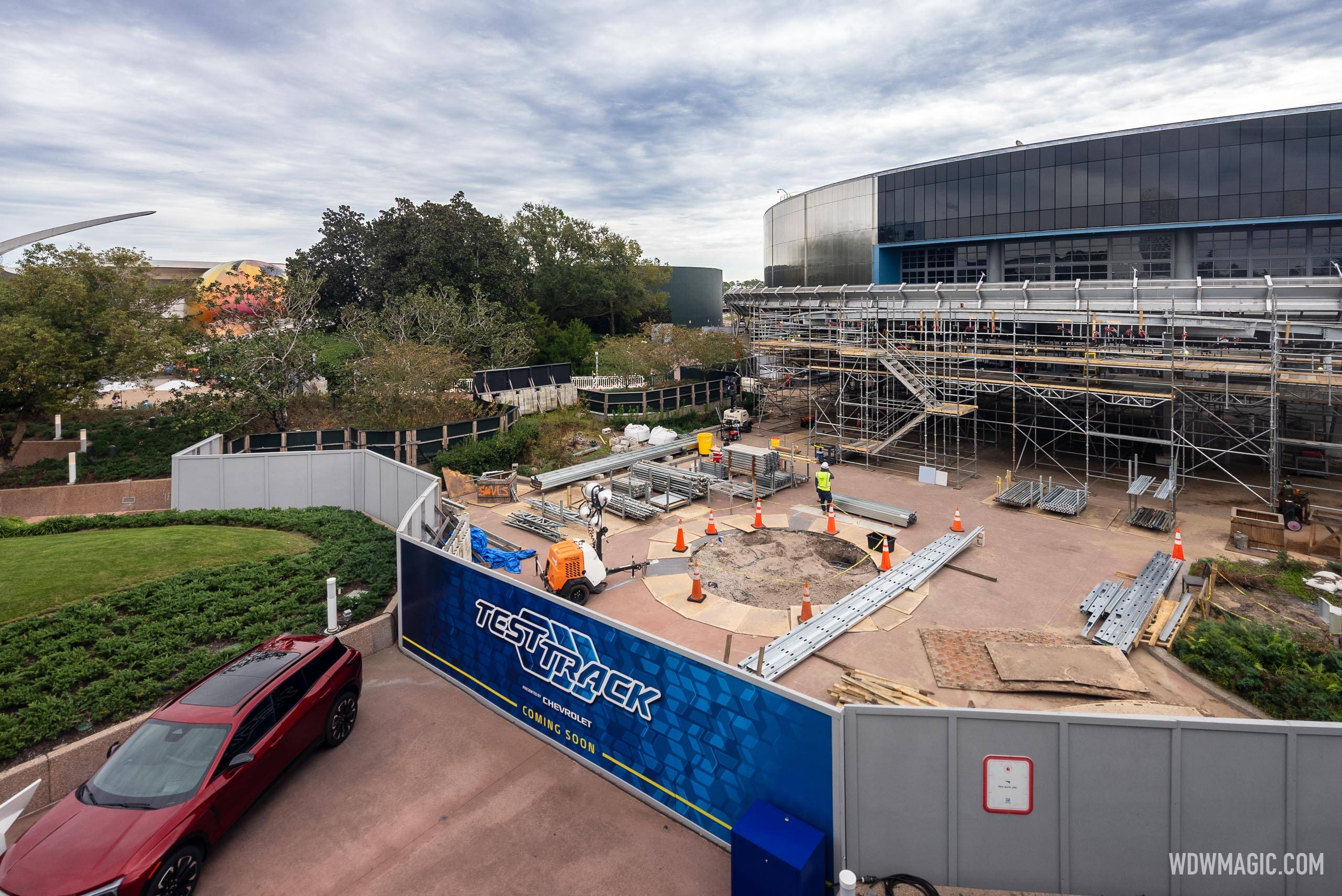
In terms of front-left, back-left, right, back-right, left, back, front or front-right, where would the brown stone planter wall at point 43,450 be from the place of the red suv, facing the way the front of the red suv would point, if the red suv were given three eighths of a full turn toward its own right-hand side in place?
front

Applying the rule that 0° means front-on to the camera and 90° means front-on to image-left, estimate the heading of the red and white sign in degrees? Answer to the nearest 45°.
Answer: approximately 0°

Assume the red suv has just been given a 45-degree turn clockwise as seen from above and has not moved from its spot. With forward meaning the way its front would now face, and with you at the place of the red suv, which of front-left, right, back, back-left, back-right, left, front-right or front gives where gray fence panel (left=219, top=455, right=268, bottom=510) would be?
right

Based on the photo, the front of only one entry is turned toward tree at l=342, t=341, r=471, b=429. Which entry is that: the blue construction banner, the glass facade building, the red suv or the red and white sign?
the glass facade building

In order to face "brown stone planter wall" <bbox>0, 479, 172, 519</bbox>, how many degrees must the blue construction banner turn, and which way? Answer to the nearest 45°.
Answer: approximately 90° to its right

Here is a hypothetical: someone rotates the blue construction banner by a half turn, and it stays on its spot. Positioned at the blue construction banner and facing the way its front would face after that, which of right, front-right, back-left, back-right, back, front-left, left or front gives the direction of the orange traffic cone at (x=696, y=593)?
front-left
